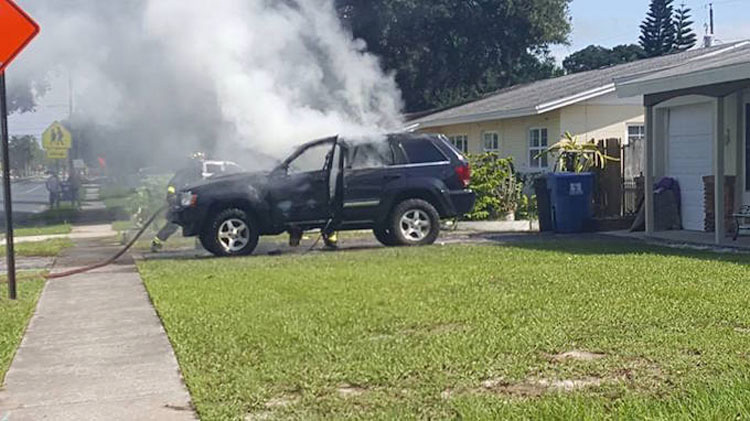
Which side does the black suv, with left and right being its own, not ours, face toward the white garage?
back

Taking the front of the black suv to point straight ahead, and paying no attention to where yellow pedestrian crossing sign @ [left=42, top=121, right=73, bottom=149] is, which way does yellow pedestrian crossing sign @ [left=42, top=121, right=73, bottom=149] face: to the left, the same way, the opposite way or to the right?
to the left

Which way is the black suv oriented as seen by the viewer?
to the viewer's left

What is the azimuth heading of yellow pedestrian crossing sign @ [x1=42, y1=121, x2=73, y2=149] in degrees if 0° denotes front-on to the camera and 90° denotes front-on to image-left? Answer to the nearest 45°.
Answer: approximately 0°

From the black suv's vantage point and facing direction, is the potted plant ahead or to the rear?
to the rear

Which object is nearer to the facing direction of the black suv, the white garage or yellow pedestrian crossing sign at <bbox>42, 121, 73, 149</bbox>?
the yellow pedestrian crossing sign

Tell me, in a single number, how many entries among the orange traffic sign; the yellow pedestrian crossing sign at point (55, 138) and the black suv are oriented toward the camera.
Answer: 2

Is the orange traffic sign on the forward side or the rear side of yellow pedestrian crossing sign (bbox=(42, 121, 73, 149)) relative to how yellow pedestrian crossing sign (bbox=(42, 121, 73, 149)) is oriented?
on the forward side
